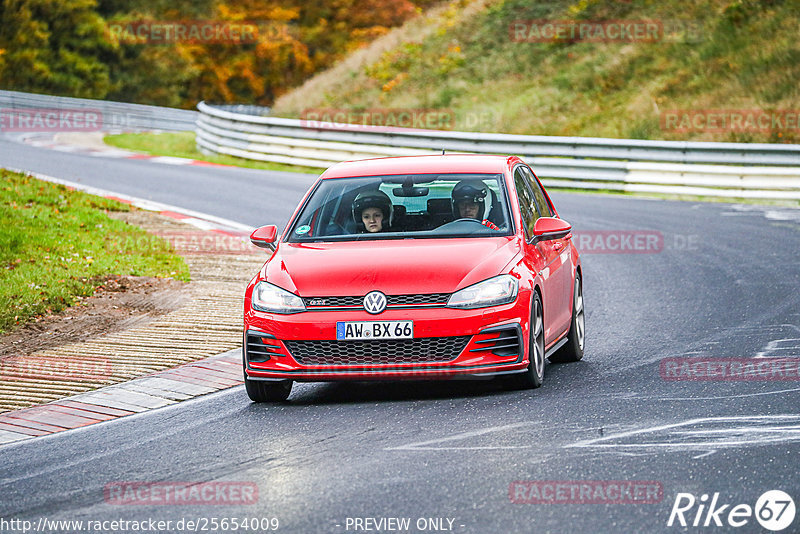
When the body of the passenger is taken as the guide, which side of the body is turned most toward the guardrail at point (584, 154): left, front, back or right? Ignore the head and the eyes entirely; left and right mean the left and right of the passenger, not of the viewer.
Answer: back

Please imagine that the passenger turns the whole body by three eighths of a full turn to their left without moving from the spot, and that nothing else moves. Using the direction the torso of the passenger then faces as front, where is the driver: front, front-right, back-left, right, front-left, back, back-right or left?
front-right

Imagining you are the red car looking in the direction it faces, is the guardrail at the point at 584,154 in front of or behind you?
behind

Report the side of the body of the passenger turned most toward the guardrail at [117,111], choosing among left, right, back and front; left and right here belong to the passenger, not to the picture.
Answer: back

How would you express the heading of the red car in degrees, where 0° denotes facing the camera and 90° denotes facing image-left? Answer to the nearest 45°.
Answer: approximately 0°

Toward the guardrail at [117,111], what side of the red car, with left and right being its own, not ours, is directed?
back
